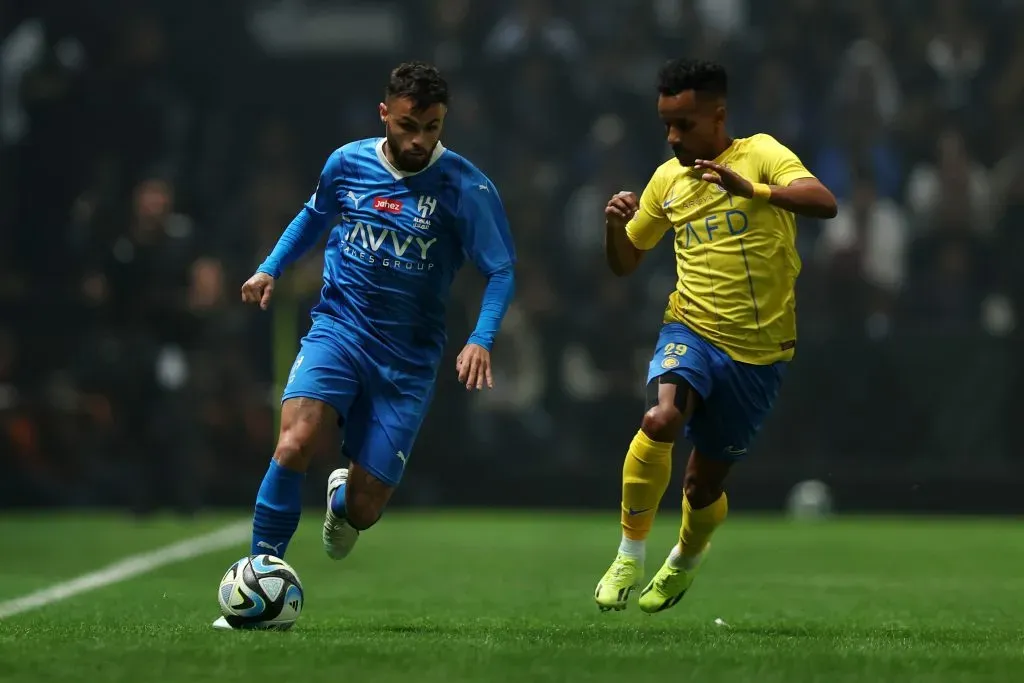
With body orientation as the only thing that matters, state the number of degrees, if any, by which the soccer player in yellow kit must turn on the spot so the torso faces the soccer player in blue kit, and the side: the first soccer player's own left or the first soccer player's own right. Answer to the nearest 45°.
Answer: approximately 45° to the first soccer player's own right

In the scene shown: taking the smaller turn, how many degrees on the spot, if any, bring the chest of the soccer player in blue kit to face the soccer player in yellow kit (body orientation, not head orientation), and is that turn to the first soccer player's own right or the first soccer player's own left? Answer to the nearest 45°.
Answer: approximately 90° to the first soccer player's own left

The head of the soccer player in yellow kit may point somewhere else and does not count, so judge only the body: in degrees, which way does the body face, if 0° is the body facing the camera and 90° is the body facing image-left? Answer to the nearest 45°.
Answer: approximately 45°

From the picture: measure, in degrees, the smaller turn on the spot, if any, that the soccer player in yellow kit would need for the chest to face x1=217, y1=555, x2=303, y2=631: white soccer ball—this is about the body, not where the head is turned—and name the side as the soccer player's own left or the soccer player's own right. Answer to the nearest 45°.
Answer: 0° — they already face it
